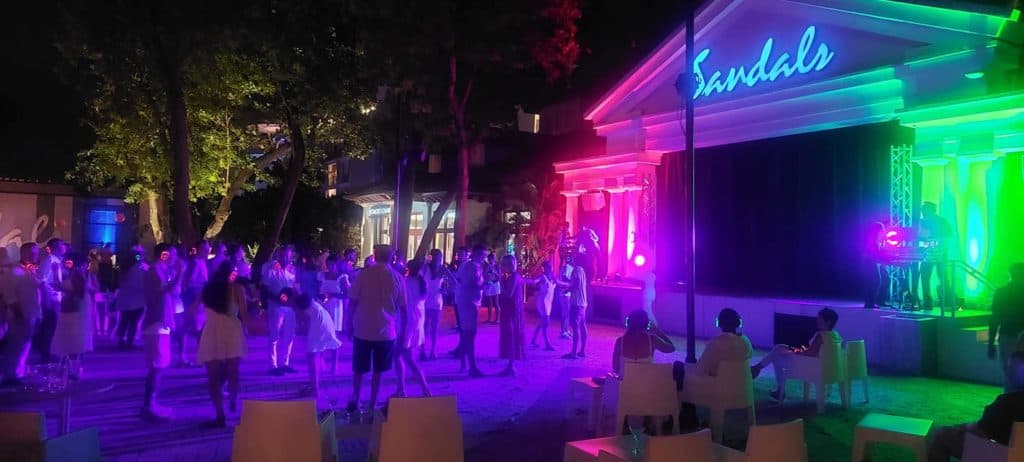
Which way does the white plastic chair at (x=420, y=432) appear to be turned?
away from the camera

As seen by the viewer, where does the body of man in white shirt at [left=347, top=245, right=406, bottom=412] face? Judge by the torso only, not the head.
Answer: away from the camera

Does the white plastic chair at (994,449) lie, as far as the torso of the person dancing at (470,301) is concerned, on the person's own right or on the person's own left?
on the person's own right

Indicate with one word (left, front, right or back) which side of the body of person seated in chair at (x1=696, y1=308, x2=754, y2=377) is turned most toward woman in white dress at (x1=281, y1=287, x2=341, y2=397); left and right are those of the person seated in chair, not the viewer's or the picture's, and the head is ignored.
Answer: left

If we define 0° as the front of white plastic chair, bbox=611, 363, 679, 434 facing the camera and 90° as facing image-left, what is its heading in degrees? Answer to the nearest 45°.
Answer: approximately 180°

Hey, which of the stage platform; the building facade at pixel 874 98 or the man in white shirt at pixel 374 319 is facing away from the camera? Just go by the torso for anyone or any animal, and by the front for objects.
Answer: the man in white shirt

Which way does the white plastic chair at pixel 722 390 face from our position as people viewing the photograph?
facing away from the viewer and to the left of the viewer

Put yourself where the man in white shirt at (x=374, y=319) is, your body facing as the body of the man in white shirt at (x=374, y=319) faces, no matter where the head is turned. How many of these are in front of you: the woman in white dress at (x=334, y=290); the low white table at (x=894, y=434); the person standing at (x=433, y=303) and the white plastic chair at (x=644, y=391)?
2

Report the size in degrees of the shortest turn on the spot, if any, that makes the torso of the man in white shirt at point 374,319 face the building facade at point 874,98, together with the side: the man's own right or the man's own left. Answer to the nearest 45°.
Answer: approximately 45° to the man's own right

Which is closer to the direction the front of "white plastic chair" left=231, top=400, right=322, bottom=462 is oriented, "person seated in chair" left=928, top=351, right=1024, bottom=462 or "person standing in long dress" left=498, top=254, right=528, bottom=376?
the person standing in long dress
